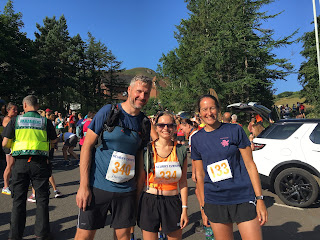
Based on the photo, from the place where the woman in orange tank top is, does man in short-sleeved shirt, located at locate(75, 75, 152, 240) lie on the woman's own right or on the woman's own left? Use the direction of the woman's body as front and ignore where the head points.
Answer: on the woman's own right

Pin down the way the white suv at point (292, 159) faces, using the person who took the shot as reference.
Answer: facing to the right of the viewer

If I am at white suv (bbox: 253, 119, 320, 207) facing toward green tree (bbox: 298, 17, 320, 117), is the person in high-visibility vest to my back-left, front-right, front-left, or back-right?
back-left

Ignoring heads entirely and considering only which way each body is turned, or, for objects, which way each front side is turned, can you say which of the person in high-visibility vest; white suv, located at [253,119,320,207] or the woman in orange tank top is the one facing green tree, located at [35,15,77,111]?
the person in high-visibility vest

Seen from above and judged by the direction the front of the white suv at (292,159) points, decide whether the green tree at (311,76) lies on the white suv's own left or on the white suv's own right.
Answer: on the white suv's own left

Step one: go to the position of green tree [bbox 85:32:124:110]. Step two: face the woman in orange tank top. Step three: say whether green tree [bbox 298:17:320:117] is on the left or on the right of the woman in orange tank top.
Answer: left

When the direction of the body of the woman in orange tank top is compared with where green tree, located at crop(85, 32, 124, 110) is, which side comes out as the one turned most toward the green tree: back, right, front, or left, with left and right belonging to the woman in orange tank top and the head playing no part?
back
